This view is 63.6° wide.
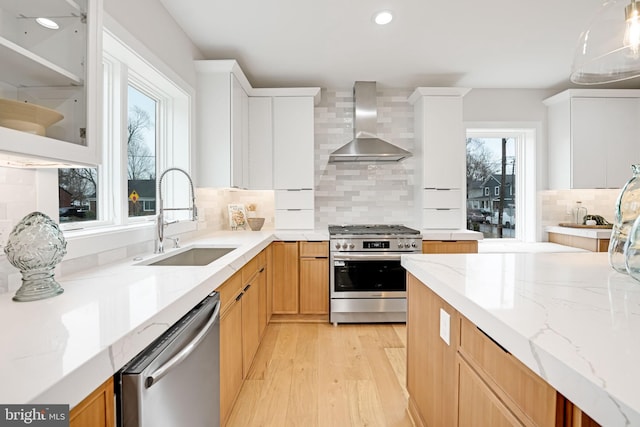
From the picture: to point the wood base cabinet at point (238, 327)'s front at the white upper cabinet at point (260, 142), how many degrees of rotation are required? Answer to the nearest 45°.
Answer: approximately 90° to its left

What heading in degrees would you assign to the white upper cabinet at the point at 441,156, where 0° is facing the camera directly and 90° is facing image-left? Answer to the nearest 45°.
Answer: approximately 0°

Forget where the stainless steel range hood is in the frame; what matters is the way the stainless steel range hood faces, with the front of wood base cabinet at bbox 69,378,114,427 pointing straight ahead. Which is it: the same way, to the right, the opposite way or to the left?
to the right

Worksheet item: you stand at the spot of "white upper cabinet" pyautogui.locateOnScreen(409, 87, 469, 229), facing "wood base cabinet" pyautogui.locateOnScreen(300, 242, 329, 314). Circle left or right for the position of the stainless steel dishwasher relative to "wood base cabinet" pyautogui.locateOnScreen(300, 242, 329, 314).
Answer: left

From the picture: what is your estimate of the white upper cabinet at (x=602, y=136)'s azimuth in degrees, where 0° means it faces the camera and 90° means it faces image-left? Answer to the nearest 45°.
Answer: approximately 0°

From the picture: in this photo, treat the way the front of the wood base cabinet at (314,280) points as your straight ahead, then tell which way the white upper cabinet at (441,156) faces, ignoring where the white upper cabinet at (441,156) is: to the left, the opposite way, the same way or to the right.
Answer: the same way

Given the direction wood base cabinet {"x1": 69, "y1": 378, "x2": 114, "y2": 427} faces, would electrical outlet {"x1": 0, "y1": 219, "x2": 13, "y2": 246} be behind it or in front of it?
behind

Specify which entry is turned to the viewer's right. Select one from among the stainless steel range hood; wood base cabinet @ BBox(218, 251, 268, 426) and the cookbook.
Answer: the wood base cabinet

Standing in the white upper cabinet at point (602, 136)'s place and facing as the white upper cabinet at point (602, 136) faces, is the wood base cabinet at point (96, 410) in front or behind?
in front

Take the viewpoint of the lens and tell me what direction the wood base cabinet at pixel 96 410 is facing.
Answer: facing the viewer and to the right of the viewer

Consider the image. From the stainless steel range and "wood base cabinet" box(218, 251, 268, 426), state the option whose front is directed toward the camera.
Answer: the stainless steel range

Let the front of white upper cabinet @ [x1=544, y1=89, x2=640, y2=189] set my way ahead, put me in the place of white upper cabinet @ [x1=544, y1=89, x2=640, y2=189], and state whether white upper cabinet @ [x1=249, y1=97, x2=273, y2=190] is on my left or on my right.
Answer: on my right

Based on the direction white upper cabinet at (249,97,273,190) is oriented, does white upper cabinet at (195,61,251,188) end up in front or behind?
in front

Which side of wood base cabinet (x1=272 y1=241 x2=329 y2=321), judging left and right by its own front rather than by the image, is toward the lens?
front
